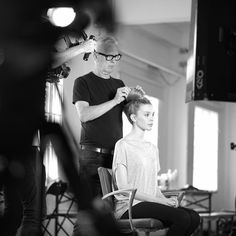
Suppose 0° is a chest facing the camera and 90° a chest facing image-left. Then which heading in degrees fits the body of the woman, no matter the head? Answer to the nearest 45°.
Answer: approximately 315°

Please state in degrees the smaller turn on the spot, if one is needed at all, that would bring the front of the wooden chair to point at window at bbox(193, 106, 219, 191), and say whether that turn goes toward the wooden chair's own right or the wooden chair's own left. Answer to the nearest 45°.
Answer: approximately 90° to the wooden chair's own left

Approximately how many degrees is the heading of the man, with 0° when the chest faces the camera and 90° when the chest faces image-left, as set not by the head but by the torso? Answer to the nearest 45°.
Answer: approximately 315°

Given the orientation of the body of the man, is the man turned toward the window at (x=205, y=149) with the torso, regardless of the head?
no

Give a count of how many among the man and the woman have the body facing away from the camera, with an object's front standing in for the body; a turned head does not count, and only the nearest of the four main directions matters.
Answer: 0

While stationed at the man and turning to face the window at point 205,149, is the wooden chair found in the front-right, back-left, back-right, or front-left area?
back-right

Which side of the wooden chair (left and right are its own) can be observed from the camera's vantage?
right

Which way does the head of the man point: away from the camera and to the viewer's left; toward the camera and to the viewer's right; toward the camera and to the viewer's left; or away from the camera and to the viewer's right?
toward the camera and to the viewer's right

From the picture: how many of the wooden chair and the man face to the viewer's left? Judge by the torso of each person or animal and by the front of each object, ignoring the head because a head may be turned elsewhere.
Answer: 0
